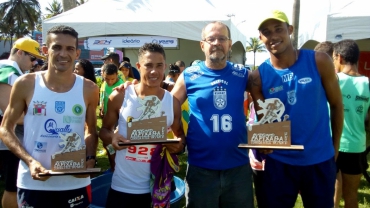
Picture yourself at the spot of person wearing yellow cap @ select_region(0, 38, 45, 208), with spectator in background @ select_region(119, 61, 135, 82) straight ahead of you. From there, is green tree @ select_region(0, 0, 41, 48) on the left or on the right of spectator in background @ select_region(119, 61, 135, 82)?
left

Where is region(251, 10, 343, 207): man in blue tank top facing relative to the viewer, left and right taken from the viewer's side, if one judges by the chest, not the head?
facing the viewer

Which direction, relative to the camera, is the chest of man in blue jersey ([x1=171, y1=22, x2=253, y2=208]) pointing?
toward the camera

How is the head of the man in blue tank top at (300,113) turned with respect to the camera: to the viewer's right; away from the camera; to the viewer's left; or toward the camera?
toward the camera

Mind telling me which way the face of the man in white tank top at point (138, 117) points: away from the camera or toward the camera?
toward the camera

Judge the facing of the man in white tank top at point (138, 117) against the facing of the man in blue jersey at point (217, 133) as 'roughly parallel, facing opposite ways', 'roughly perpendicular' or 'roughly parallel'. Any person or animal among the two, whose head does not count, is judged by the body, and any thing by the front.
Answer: roughly parallel

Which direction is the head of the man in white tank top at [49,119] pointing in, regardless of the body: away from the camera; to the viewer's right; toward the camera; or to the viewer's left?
toward the camera

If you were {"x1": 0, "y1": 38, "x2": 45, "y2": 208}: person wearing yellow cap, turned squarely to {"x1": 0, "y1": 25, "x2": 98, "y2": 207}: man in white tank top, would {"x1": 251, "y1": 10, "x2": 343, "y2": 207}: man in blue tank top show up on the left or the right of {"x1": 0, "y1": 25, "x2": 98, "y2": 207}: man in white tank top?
left

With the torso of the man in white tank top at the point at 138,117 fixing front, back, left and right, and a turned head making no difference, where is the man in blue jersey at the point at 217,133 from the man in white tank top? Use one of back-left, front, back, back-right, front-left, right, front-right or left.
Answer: left
